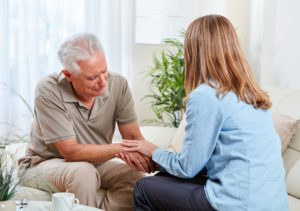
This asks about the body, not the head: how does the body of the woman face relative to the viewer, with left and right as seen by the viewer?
facing away from the viewer and to the left of the viewer

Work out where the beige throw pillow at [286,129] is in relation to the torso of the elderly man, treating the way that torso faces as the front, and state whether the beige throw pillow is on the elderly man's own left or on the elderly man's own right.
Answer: on the elderly man's own left

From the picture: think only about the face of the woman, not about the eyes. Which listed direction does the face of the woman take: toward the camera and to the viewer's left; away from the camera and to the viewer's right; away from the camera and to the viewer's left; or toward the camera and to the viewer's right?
away from the camera and to the viewer's left

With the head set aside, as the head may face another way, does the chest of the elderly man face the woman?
yes

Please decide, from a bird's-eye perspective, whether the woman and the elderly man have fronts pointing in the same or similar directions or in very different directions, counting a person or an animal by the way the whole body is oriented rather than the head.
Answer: very different directions

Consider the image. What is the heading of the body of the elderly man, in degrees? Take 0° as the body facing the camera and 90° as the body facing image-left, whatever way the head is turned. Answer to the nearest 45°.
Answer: approximately 315°
